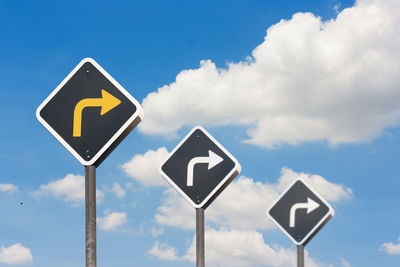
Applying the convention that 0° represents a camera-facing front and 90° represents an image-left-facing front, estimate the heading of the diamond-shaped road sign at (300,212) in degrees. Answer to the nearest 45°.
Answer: approximately 0°

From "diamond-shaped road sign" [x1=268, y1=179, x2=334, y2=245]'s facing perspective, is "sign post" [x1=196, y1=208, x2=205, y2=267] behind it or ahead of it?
ahead

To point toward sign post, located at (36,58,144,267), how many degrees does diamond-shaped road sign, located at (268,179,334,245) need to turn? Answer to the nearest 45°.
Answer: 0° — it already faces it

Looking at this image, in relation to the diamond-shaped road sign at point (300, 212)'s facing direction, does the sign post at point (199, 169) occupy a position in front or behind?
in front
